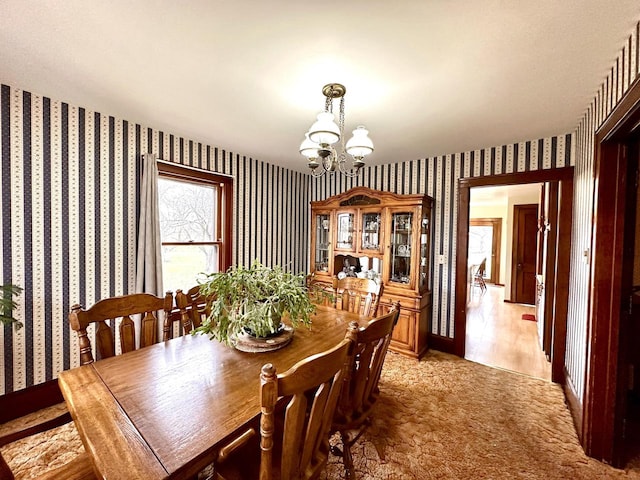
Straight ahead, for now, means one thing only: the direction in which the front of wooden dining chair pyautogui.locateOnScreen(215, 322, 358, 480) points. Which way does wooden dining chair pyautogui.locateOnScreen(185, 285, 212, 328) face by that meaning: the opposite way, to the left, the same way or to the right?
the opposite way

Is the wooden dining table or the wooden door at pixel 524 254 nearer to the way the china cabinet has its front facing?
the wooden dining table

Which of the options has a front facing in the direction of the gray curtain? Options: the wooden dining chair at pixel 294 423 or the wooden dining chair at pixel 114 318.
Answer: the wooden dining chair at pixel 294 423

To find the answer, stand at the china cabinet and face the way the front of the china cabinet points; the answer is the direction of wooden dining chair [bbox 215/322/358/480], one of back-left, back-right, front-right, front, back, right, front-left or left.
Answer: front-left

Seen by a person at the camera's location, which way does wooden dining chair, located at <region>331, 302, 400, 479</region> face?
facing away from the viewer and to the left of the viewer

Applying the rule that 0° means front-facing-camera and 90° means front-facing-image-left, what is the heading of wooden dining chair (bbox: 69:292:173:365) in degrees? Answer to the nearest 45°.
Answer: approximately 315°

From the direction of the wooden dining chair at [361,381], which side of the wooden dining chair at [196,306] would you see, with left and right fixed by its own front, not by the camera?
front

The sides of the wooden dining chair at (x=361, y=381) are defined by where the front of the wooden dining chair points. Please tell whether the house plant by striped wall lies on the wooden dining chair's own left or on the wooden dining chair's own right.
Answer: on the wooden dining chair's own left

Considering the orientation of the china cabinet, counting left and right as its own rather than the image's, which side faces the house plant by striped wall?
front

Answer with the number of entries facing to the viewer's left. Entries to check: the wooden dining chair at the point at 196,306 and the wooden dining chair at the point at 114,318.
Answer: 0

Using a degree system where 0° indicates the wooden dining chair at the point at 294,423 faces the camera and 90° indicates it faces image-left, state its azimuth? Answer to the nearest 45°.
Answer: approximately 135°

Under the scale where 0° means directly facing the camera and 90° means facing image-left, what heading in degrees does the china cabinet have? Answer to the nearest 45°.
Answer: approximately 45°
